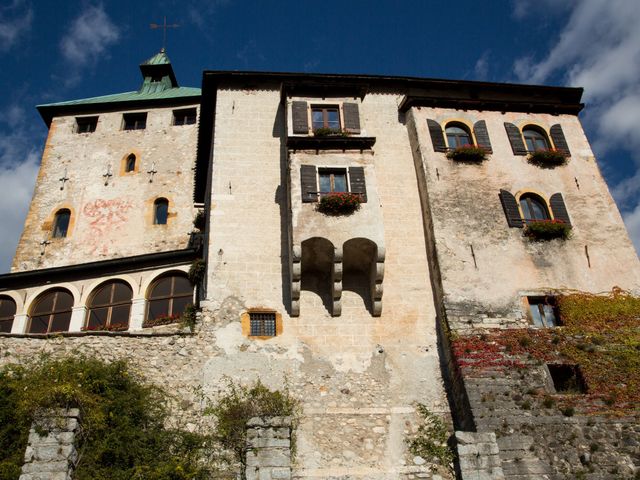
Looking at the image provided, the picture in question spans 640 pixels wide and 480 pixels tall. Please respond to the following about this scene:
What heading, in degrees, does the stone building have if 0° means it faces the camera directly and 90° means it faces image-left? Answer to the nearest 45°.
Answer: approximately 0°
